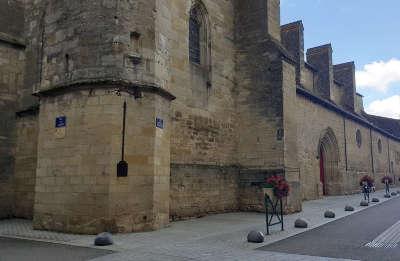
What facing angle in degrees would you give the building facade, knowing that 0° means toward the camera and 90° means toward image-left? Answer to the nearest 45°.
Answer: approximately 315°

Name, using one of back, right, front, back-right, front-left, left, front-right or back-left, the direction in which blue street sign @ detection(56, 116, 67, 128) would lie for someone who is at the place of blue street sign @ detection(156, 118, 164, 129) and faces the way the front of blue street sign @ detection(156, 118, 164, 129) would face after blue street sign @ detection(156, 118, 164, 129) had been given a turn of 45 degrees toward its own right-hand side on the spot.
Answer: right

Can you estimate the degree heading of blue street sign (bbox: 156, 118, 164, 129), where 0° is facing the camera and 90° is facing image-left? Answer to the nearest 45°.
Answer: approximately 315°
